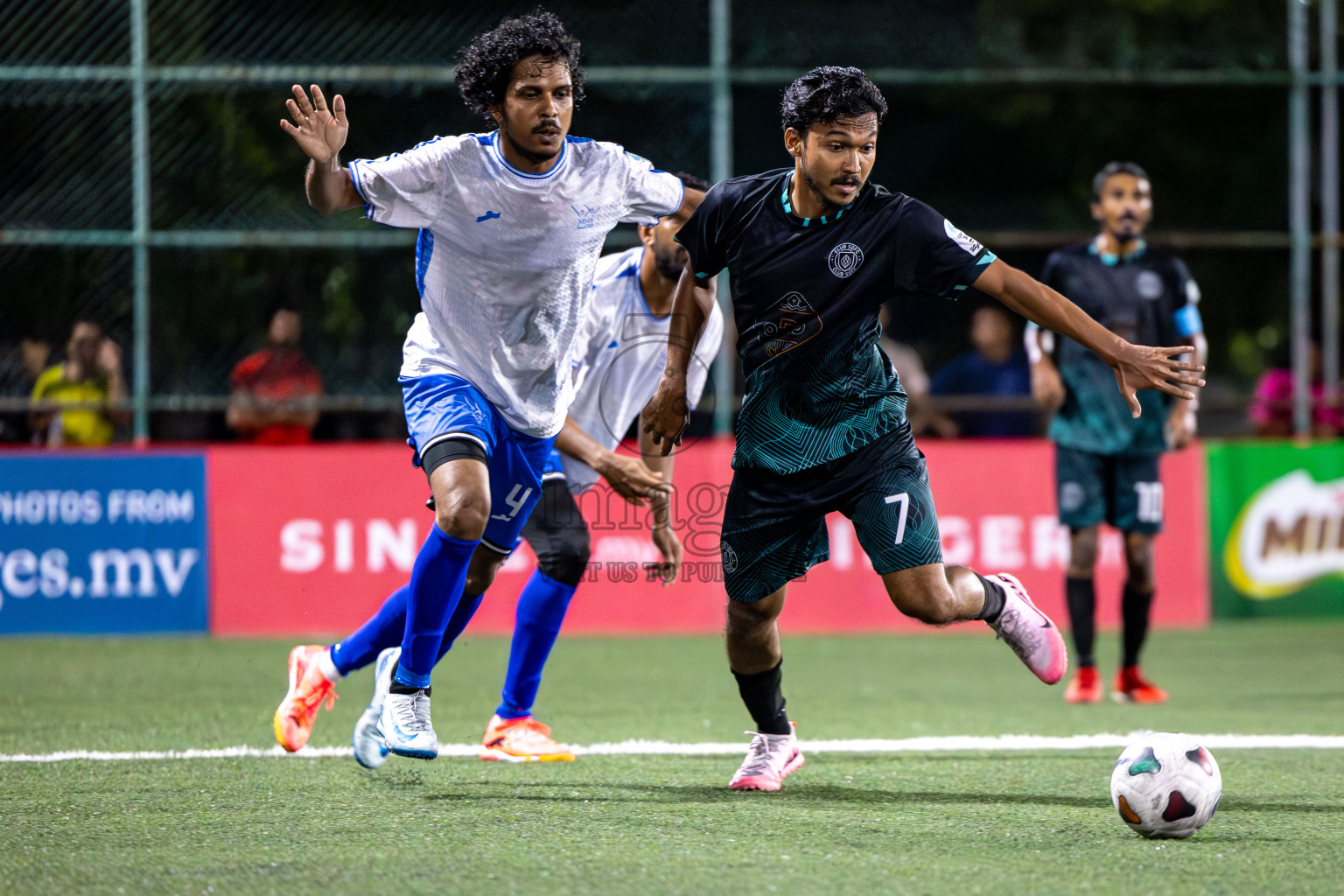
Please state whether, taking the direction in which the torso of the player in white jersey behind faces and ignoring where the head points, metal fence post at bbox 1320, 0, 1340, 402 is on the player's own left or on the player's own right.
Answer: on the player's own left

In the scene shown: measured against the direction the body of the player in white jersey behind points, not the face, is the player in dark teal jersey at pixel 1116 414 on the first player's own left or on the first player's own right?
on the first player's own left

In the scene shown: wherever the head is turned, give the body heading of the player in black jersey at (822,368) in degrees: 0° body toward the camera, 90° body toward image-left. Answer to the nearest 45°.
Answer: approximately 0°

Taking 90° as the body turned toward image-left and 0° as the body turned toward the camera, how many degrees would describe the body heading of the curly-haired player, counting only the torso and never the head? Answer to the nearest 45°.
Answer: approximately 0°

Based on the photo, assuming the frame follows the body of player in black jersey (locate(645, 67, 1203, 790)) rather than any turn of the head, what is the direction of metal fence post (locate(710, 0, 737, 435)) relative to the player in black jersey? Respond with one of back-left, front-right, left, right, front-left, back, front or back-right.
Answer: back

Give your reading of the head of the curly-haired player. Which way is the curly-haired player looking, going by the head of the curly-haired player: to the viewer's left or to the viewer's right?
to the viewer's right

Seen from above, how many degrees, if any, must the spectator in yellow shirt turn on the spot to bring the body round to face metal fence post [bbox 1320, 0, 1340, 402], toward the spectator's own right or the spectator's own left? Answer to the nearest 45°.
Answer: approximately 90° to the spectator's own left

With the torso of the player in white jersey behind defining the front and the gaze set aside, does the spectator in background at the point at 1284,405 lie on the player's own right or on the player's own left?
on the player's own left
